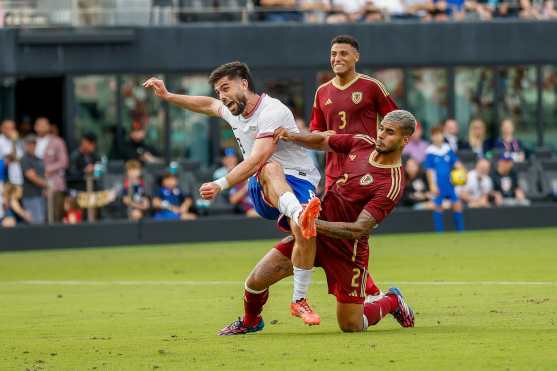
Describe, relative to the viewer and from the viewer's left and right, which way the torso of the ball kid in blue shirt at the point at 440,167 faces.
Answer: facing the viewer

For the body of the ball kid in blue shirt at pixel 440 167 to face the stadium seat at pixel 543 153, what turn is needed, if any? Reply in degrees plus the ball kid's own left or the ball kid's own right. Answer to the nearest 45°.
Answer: approximately 135° to the ball kid's own left

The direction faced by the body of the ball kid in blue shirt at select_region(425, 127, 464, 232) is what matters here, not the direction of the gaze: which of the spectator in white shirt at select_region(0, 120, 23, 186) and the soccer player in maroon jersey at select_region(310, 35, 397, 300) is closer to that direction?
the soccer player in maroon jersey

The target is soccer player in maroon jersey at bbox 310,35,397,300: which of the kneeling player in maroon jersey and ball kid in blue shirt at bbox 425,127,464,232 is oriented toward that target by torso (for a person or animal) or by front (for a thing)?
the ball kid in blue shirt

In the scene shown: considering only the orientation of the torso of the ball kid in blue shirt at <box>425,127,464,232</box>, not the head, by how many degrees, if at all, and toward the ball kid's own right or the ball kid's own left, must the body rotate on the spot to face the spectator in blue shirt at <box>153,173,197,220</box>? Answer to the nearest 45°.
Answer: approximately 90° to the ball kid's own right

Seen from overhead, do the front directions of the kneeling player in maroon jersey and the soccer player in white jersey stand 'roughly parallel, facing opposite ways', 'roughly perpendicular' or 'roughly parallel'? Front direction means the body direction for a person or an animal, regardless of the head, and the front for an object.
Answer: roughly parallel

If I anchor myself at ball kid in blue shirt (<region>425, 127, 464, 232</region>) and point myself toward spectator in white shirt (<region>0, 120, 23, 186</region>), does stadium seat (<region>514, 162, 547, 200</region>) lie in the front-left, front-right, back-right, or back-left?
back-right

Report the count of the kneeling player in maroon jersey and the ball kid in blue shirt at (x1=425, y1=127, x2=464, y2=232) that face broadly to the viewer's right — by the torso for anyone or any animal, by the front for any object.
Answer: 0

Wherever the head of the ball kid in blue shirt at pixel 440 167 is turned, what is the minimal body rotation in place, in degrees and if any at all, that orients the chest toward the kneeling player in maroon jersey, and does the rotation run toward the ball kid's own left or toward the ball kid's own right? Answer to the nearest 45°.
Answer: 0° — they already face them

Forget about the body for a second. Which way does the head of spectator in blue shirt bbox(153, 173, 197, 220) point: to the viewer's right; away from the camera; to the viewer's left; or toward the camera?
toward the camera

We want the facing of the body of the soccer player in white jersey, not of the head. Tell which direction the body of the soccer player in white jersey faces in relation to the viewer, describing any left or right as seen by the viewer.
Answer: facing the viewer and to the left of the viewer

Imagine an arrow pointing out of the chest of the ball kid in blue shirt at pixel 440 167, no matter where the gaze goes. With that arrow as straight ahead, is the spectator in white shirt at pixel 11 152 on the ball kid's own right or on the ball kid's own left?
on the ball kid's own right
